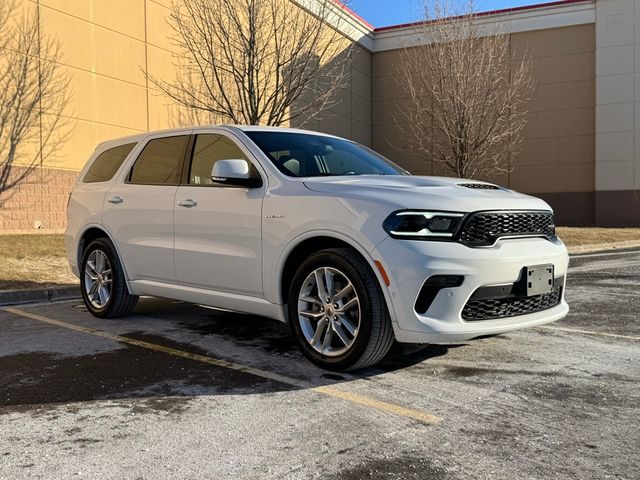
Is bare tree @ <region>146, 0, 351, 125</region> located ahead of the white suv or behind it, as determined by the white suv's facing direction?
behind

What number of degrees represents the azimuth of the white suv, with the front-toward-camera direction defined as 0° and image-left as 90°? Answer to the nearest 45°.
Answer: approximately 315°

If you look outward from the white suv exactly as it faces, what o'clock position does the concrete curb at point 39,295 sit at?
The concrete curb is roughly at 6 o'clock from the white suv.
